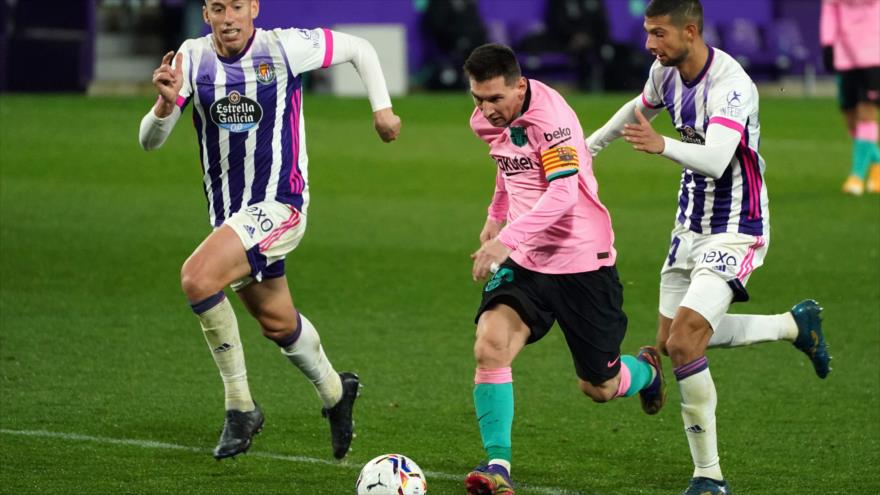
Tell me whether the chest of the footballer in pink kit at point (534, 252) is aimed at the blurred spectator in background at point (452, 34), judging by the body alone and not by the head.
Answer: no

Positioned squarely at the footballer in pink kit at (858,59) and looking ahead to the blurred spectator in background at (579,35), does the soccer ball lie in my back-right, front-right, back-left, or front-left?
back-left

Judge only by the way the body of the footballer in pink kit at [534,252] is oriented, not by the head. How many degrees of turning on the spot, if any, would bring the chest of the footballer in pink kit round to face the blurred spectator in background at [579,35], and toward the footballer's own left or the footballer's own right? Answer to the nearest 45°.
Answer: approximately 135° to the footballer's own right

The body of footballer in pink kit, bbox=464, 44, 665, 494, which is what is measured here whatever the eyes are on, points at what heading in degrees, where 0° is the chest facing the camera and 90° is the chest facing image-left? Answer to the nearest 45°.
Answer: approximately 45°

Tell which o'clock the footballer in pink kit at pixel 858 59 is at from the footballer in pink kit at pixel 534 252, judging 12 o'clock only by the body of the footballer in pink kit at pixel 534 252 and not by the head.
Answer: the footballer in pink kit at pixel 858 59 is roughly at 5 o'clock from the footballer in pink kit at pixel 534 252.

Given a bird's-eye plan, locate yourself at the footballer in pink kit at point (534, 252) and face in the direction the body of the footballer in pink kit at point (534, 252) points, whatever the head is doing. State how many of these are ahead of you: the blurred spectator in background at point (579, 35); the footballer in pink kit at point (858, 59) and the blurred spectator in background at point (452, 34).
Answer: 0

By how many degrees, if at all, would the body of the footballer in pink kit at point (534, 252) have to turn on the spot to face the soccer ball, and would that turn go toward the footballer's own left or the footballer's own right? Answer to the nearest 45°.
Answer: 0° — they already face it

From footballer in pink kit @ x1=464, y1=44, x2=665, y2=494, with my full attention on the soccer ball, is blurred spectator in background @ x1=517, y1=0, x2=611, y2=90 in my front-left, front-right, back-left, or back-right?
back-right

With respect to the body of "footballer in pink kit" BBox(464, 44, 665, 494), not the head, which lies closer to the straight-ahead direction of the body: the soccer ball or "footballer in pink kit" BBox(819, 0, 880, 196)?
the soccer ball
